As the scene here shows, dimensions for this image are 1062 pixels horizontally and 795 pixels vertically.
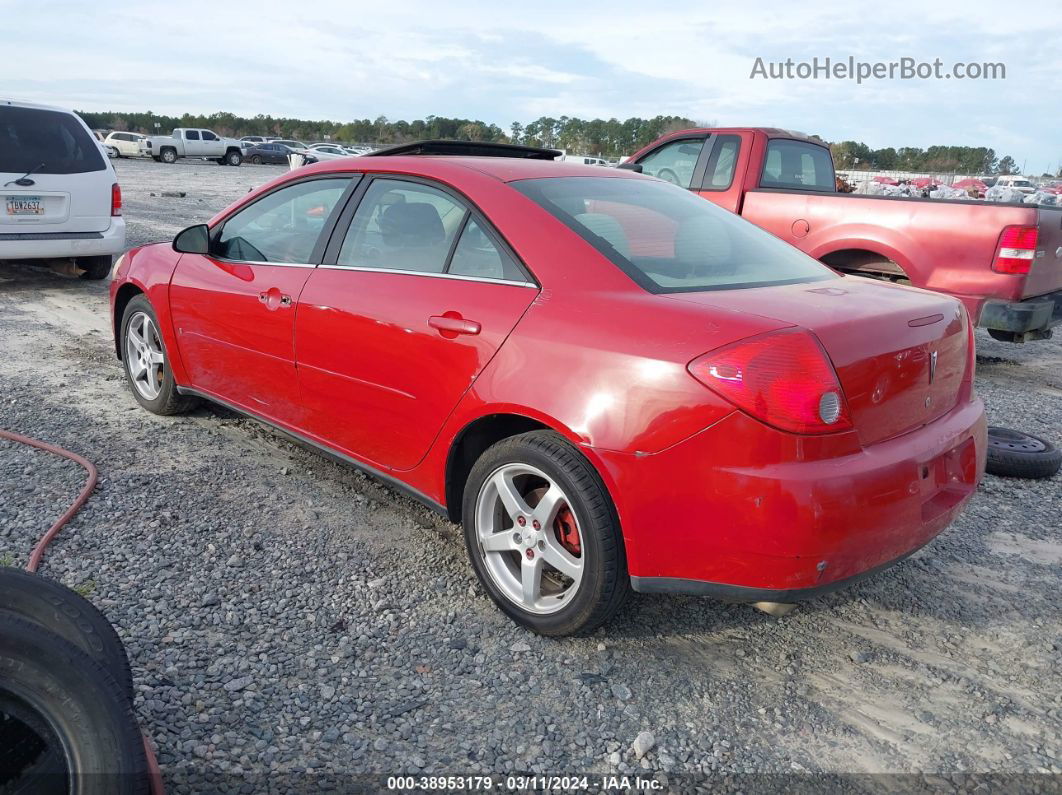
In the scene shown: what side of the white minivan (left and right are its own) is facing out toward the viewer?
back

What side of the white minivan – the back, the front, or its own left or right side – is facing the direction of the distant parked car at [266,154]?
front

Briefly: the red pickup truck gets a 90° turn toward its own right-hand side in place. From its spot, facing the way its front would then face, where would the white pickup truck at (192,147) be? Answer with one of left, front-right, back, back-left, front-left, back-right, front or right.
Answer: left

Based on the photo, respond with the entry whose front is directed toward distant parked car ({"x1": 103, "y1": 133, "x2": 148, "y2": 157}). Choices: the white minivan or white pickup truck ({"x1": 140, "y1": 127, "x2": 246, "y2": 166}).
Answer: the white minivan

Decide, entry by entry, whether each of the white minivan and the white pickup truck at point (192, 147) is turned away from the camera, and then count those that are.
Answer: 1

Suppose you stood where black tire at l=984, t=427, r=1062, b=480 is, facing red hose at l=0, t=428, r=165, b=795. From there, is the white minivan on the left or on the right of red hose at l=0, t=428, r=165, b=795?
right

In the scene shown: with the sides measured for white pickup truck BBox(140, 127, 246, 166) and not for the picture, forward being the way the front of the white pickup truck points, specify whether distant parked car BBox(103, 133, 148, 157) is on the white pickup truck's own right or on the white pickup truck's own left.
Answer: on the white pickup truck's own left

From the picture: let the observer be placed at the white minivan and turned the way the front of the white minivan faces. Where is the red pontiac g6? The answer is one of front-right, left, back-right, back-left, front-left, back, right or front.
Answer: back

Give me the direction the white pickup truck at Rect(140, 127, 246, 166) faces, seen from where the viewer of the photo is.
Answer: facing to the right of the viewer

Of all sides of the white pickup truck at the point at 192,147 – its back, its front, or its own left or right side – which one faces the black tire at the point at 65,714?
right

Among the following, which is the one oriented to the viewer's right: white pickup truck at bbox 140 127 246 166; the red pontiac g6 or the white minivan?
the white pickup truck

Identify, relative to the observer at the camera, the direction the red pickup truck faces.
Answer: facing away from the viewer and to the left of the viewer

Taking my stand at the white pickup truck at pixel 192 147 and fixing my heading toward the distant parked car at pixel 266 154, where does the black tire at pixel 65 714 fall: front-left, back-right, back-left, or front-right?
back-right

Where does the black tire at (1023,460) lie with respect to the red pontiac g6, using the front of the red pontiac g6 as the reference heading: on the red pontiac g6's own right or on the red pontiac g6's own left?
on the red pontiac g6's own right

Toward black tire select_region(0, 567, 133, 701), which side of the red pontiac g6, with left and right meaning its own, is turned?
left
